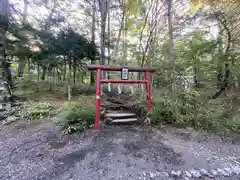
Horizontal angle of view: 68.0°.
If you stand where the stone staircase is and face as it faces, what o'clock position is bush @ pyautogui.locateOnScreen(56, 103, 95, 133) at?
The bush is roughly at 2 o'clock from the stone staircase.

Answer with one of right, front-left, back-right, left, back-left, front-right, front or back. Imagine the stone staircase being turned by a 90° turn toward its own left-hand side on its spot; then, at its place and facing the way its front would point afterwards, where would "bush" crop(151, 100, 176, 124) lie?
front

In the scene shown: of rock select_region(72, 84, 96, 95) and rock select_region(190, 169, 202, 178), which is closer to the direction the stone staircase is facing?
the rock select_region(190, 169, 202, 178)

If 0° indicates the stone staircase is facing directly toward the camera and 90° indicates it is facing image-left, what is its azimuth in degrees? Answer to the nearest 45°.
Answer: approximately 0°

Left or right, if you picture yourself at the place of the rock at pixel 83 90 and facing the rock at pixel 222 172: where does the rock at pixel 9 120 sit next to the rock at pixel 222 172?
right

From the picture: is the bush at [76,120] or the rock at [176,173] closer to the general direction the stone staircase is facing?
the rock

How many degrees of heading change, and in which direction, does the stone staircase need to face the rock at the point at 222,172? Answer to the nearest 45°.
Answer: approximately 45° to its left

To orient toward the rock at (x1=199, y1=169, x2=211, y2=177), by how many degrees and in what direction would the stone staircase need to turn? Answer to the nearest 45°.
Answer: approximately 45° to its left

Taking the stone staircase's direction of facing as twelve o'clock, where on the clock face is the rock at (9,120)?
The rock is roughly at 3 o'clock from the stone staircase.

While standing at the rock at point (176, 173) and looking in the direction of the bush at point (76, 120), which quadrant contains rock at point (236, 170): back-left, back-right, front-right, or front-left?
back-right

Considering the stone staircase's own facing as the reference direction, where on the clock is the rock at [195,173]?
The rock is roughly at 11 o'clock from the stone staircase.
